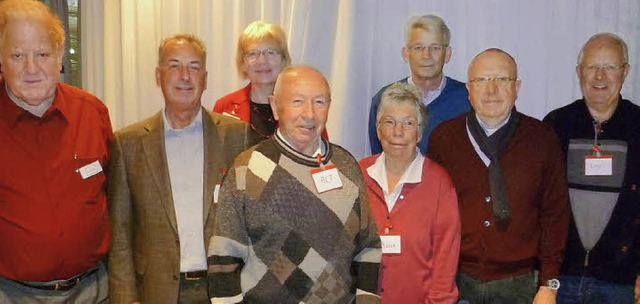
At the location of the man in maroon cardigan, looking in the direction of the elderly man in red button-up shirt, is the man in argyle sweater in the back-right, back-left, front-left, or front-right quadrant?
front-left

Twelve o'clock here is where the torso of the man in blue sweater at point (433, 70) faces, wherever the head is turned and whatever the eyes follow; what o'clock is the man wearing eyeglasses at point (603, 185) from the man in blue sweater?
The man wearing eyeglasses is roughly at 10 o'clock from the man in blue sweater.

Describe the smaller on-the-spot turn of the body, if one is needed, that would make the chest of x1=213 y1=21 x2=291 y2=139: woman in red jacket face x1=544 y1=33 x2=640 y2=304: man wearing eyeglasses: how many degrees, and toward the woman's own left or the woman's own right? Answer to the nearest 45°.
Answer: approximately 45° to the woman's own left

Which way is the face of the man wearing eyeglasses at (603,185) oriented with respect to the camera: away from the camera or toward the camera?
toward the camera

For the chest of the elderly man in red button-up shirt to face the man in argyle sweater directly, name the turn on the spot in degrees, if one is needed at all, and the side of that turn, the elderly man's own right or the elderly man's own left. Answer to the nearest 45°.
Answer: approximately 45° to the elderly man's own left

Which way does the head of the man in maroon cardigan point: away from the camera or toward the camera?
toward the camera

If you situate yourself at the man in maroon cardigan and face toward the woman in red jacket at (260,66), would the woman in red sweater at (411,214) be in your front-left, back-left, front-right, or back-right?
front-left

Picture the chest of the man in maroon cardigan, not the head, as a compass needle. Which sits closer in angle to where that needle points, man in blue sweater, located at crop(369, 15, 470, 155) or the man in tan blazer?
the man in tan blazer

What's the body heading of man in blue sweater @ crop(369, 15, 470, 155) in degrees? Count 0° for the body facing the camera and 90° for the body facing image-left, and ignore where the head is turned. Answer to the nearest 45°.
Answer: approximately 0°

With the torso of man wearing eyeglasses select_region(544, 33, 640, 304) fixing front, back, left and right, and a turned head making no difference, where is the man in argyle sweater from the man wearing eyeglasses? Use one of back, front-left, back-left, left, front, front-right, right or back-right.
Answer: front-right

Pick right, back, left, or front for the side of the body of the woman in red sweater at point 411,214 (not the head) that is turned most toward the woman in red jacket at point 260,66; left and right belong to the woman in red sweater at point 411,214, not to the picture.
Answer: right

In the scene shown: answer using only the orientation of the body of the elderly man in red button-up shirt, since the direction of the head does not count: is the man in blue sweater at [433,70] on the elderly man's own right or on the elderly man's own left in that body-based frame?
on the elderly man's own left

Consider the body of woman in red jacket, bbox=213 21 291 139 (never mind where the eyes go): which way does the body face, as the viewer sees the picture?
toward the camera

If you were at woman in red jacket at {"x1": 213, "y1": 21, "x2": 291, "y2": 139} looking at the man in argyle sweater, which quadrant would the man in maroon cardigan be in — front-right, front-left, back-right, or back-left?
front-left

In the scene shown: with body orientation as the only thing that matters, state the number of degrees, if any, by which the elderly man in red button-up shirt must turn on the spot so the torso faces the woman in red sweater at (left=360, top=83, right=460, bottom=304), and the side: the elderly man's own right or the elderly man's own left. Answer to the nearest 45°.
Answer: approximately 90° to the elderly man's own left

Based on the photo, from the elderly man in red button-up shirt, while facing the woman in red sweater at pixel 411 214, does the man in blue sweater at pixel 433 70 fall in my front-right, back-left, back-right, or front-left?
front-left

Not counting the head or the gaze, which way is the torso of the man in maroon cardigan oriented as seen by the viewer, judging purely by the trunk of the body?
toward the camera

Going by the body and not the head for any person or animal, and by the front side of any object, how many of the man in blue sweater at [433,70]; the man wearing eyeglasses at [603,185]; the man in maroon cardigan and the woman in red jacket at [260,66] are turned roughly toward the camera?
4
